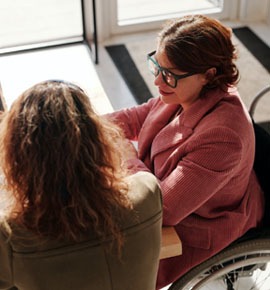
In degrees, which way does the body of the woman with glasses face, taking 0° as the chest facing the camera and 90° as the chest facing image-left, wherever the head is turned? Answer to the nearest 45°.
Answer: approximately 45°

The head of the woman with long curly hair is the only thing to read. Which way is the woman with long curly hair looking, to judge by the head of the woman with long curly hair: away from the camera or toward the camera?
away from the camera

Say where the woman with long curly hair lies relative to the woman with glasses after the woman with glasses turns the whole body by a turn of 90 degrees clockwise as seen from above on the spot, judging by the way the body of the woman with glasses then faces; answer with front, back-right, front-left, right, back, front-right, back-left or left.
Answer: left
